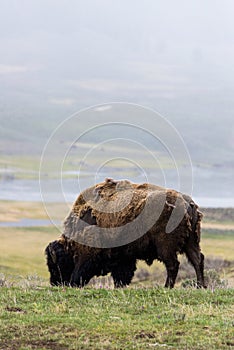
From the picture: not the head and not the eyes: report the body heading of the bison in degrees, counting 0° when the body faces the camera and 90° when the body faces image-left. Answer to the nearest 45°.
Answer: approximately 90°
